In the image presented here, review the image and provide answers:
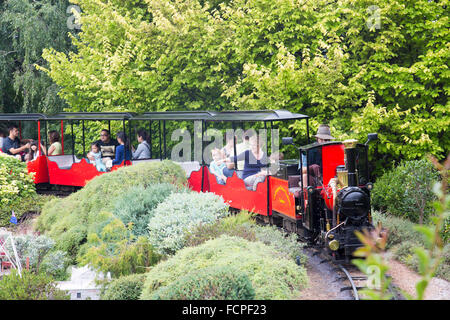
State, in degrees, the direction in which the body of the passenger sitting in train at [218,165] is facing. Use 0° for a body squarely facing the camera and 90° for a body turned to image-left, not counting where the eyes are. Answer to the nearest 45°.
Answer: approximately 315°

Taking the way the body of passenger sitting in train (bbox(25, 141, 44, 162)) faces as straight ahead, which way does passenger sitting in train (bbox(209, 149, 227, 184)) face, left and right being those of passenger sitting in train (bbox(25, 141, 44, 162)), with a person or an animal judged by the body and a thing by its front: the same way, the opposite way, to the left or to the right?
the same way

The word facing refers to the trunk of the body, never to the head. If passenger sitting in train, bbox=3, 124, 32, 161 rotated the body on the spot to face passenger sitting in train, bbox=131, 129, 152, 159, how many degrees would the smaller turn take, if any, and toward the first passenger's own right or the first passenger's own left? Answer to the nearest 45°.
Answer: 0° — they already face them

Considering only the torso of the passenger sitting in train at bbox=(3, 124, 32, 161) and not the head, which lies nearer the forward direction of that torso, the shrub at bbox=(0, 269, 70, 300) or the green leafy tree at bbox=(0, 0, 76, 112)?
the shrub

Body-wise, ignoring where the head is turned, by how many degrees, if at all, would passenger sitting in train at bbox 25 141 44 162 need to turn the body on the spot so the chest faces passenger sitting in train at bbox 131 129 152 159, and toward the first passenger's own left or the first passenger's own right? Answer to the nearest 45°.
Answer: approximately 90° to the first passenger's own left

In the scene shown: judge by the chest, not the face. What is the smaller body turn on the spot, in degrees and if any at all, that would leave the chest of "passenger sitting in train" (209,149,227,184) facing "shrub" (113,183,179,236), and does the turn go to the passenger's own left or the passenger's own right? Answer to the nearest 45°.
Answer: approximately 90° to the passenger's own right

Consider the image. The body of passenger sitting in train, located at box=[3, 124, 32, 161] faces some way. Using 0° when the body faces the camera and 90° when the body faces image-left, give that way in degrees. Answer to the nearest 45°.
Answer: approximately 315°

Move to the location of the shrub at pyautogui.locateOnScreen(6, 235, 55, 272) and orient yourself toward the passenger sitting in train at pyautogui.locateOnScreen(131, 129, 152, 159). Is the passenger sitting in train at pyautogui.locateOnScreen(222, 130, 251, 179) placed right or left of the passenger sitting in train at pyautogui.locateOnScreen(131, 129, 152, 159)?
right

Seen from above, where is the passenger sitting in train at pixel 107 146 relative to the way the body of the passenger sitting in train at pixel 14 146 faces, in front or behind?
in front

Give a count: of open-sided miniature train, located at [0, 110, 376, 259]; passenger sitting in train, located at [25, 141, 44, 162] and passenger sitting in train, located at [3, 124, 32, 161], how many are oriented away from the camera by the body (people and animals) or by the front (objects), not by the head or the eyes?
0

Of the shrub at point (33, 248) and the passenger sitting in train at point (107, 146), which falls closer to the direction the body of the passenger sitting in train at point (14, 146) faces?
the passenger sitting in train

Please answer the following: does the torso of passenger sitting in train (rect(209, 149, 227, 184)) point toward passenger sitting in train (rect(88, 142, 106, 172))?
no

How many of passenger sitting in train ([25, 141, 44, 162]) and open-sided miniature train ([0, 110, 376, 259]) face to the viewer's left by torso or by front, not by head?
0

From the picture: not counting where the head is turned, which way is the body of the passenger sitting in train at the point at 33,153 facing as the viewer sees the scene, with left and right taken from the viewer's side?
facing the viewer and to the right of the viewer

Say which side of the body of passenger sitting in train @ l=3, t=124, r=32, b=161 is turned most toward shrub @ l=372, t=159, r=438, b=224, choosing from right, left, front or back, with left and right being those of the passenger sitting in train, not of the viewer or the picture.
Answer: front

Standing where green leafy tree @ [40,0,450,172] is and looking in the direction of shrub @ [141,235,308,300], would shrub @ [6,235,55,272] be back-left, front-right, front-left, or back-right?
front-right

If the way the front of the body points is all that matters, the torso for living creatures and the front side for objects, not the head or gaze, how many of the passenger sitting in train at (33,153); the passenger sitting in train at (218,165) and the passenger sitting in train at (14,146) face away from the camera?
0
